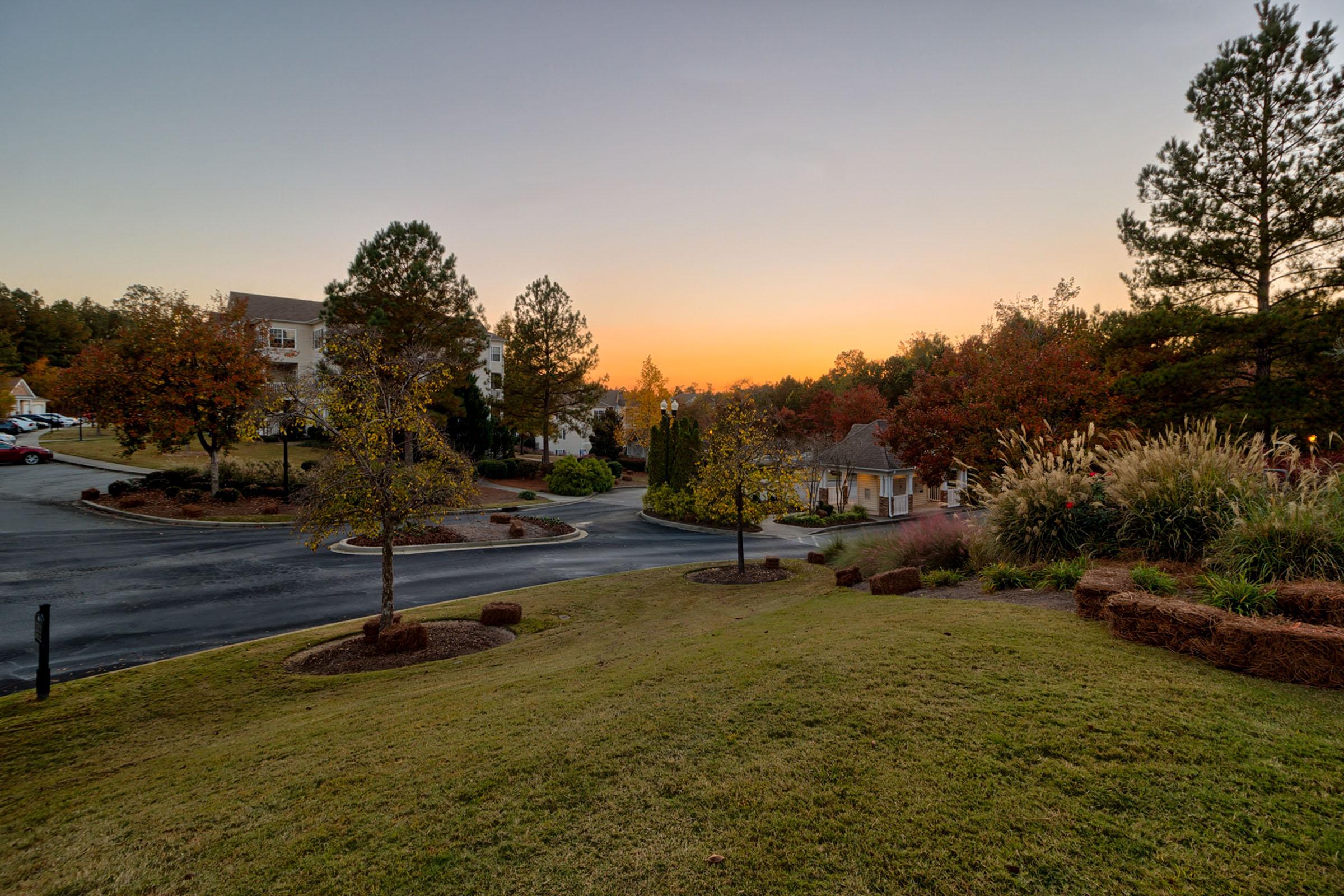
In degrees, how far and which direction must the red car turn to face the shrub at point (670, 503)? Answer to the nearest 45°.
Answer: approximately 45° to its right

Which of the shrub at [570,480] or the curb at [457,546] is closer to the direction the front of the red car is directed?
the shrub

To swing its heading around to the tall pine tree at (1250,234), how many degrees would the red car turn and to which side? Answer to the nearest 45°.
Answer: approximately 45° to its right

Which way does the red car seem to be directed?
to the viewer's right
